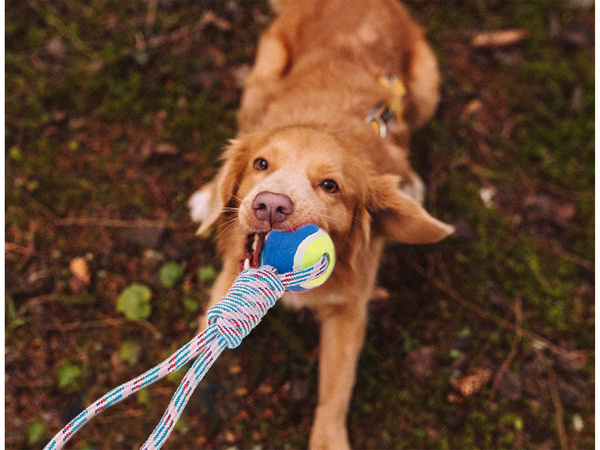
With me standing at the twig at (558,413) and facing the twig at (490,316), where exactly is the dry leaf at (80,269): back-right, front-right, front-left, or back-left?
front-left

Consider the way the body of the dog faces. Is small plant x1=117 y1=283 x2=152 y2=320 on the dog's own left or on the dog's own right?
on the dog's own right

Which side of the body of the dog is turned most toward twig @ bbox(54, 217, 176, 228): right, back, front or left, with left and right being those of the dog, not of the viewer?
right

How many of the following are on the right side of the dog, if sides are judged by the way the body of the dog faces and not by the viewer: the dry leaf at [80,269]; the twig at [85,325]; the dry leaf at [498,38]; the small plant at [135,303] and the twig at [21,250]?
4

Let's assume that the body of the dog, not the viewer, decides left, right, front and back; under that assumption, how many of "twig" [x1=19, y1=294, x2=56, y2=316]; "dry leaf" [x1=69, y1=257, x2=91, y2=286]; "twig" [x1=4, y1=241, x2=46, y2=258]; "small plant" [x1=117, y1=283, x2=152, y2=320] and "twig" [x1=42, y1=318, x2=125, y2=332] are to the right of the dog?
5

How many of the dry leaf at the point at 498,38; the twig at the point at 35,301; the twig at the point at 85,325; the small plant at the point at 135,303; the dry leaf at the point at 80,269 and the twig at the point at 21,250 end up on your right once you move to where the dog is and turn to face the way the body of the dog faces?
5

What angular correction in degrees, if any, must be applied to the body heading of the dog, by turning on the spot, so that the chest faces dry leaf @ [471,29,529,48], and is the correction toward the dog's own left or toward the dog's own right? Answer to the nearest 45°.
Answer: approximately 135° to the dog's own left

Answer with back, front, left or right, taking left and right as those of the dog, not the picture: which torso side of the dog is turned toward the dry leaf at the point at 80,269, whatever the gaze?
right

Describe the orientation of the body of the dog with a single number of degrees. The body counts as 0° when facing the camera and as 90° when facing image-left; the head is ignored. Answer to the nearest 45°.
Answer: approximately 0°

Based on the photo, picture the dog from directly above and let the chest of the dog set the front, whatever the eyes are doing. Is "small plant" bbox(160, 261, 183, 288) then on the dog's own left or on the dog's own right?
on the dog's own right

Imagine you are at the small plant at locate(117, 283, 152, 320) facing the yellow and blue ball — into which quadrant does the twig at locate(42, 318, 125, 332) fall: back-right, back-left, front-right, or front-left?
back-right
